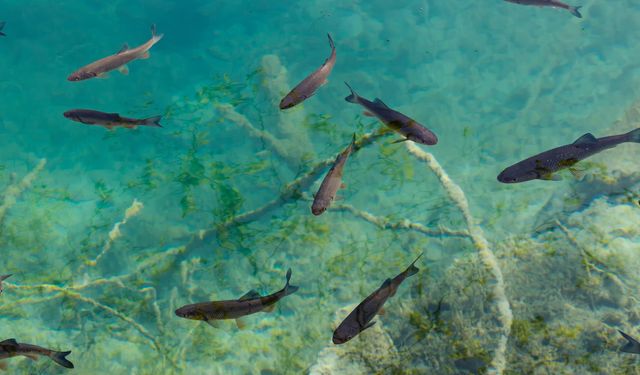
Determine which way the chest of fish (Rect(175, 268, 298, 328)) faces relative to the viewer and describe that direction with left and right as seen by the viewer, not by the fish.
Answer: facing to the left of the viewer

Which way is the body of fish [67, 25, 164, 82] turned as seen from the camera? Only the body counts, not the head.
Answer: to the viewer's left

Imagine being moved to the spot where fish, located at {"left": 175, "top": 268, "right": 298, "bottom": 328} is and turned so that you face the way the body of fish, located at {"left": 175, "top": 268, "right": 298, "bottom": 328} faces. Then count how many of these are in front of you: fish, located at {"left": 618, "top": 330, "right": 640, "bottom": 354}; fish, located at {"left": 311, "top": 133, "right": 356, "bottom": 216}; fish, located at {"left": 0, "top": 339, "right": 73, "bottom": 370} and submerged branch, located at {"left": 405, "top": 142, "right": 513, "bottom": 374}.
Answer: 1

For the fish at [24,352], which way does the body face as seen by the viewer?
to the viewer's left

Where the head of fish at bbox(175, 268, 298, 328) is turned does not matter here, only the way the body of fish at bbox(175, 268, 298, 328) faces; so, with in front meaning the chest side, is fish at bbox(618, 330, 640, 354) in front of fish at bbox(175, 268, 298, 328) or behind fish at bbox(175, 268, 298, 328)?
behind

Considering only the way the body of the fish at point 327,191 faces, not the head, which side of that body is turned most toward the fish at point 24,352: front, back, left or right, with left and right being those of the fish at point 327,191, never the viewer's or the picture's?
front

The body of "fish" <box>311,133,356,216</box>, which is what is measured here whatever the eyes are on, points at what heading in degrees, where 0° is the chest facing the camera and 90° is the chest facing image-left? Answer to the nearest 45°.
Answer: approximately 45°

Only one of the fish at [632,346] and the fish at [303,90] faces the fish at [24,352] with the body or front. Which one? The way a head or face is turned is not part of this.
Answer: the fish at [303,90]
